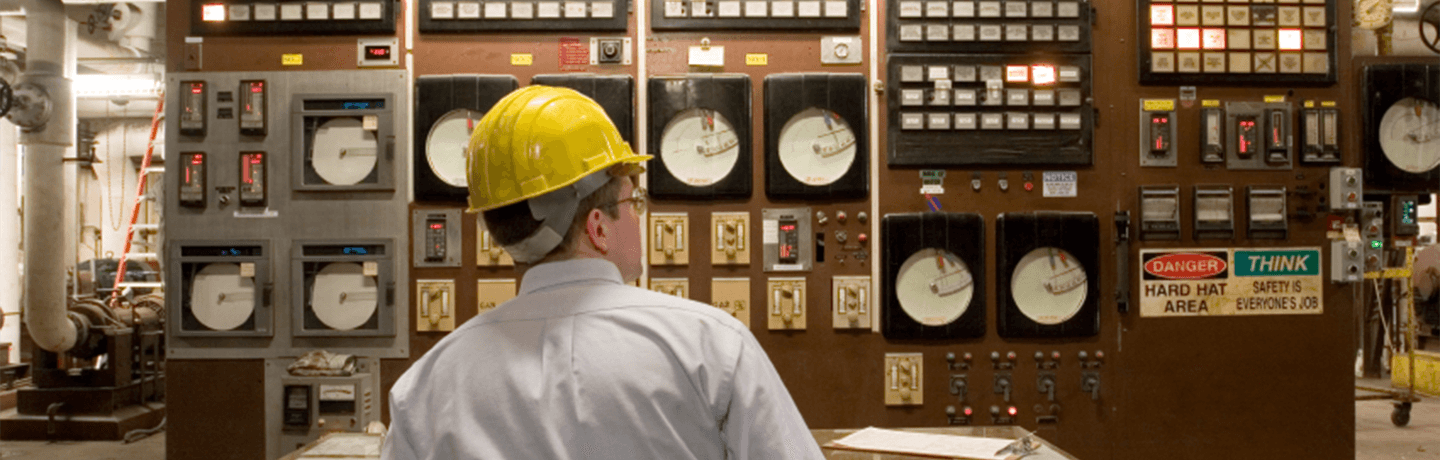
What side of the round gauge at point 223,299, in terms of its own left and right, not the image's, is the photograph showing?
front

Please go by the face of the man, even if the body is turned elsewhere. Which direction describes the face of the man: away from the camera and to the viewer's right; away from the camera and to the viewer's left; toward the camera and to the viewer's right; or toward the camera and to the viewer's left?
away from the camera and to the viewer's right

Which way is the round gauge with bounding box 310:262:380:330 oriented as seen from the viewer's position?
toward the camera

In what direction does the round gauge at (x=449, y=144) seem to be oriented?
toward the camera

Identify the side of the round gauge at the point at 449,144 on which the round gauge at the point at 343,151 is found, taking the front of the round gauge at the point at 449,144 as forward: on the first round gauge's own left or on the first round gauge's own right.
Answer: on the first round gauge's own right

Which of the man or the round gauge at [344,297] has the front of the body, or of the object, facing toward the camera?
the round gauge

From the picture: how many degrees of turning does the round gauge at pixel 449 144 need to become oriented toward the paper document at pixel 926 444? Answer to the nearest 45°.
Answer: approximately 45° to its left

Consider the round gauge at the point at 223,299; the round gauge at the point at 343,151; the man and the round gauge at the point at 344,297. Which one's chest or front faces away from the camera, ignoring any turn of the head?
the man

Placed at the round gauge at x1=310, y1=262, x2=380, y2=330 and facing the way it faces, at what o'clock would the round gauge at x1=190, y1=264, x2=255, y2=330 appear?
the round gauge at x1=190, y1=264, x2=255, y2=330 is roughly at 4 o'clock from the round gauge at x1=310, y1=262, x2=380, y2=330.

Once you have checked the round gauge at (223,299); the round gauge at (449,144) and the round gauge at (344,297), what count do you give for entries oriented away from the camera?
0

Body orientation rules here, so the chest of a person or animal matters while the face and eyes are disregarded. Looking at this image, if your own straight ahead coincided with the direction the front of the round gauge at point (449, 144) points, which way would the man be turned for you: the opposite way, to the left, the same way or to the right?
the opposite way

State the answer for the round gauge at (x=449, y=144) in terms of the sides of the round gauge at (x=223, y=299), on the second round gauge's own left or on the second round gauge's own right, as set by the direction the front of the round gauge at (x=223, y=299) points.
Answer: on the second round gauge's own left

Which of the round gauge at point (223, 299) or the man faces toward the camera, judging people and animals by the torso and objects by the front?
the round gauge

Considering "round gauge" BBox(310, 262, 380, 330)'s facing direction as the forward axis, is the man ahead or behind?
ahead

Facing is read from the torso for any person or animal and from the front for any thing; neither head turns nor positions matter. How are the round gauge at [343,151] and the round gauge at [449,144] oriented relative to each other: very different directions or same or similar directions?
same or similar directions

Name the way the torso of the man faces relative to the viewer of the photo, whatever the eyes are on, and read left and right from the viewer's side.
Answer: facing away from the viewer

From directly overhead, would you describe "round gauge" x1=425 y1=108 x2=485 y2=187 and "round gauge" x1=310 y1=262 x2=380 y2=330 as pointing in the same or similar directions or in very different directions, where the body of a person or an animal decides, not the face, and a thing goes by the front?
same or similar directions

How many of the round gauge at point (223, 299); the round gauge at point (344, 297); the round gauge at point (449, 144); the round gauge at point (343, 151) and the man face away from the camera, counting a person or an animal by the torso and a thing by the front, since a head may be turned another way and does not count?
1

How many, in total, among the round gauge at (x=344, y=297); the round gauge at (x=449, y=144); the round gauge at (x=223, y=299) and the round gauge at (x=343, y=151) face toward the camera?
4
